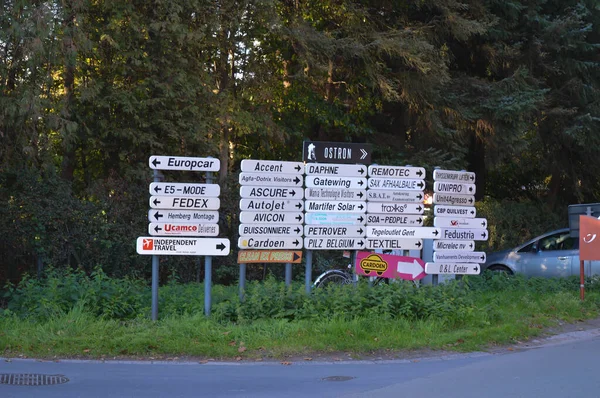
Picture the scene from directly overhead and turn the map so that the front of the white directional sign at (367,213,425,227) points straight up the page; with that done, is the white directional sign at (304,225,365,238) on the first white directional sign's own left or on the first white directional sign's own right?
on the first white directional sign's own right

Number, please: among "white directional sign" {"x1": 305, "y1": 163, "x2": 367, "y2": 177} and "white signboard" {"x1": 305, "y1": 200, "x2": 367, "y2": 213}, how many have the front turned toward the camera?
2

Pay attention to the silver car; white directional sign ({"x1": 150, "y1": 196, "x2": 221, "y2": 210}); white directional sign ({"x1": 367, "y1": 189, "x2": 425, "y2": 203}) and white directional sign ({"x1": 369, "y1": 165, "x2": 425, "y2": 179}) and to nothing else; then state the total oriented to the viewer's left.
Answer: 1

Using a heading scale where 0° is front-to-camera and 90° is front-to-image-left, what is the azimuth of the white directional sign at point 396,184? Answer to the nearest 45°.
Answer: approximately 0°

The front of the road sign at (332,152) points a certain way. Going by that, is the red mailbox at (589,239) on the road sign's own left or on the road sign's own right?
on the road sign's own left

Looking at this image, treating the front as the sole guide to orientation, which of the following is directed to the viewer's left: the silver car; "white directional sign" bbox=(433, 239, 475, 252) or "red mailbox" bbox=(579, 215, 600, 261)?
the silver car

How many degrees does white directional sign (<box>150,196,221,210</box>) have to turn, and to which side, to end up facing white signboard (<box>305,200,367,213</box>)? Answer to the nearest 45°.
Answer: approximately 90° to its left

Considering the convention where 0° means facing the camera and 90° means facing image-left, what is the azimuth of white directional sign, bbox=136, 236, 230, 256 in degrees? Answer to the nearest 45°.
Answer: approximately 0°
